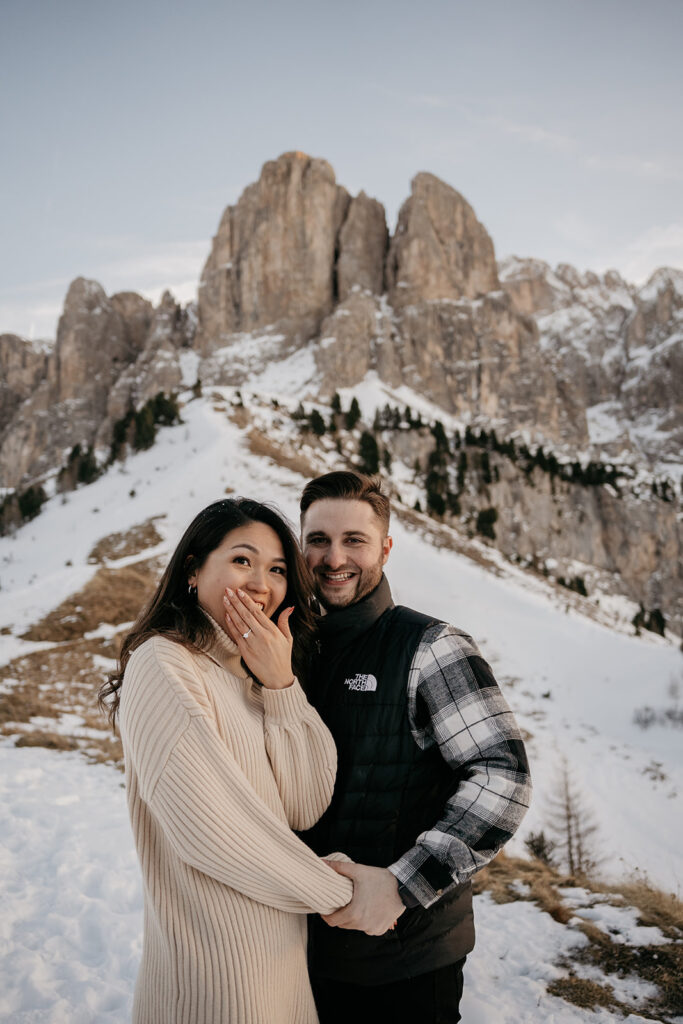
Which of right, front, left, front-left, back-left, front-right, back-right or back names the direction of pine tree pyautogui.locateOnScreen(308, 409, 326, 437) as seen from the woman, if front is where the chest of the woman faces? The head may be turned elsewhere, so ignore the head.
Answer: back-left

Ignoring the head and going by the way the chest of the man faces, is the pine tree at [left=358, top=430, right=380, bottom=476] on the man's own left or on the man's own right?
on the man's own right

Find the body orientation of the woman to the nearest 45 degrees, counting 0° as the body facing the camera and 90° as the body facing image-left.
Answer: approximately 315°

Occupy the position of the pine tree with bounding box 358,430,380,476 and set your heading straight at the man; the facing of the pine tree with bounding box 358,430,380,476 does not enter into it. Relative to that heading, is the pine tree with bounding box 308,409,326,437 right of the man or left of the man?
right

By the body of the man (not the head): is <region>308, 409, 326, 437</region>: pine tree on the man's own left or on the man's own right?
on the man's own right

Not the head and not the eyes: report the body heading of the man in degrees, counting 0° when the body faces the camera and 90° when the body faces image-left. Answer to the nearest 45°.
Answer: approximately 45°
